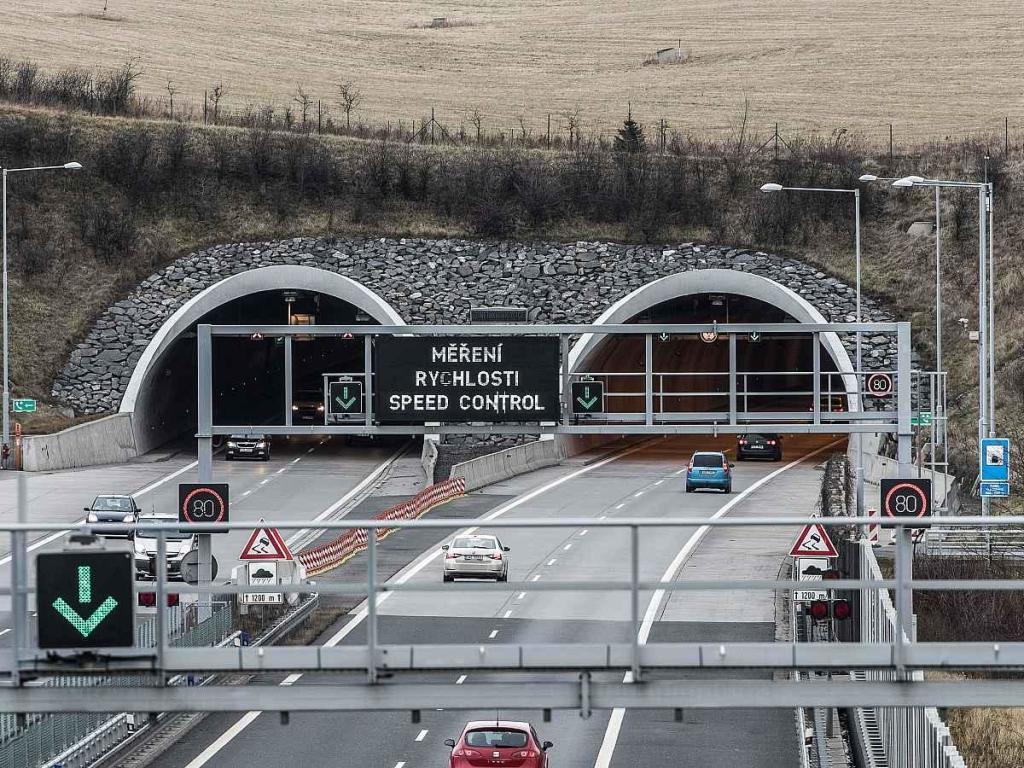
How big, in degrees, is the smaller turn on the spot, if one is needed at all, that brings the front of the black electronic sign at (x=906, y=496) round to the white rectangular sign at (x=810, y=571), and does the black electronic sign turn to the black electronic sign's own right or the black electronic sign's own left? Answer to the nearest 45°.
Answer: approximately 45° to the black electronic sign's own right

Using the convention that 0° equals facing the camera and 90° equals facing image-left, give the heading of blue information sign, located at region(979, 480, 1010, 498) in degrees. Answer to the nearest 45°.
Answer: approximately 0°

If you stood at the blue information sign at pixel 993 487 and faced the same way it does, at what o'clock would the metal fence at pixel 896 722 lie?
The metal fence is roughly at 12 o'clock from the blue information sign.

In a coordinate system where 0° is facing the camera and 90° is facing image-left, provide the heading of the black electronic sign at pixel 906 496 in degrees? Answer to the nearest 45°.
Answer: approximately 0°

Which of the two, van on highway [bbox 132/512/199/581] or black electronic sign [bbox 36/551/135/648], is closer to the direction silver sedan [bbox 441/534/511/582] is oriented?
the van on highway

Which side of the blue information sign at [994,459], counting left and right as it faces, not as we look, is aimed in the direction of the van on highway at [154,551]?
right

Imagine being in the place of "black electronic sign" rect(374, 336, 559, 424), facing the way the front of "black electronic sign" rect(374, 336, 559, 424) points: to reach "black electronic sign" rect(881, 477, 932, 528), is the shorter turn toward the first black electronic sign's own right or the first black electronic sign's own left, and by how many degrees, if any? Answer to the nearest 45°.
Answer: approximately 90° to the first black electronic sign's own left
